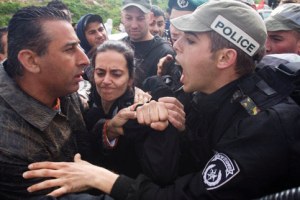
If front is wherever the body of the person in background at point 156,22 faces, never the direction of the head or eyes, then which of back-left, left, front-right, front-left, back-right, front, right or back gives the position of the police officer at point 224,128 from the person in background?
front-left

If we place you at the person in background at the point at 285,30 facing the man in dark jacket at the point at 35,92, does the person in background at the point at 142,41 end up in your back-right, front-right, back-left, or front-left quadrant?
front-right

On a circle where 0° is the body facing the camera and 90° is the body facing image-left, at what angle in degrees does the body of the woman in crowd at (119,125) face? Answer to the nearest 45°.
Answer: approximately 0°

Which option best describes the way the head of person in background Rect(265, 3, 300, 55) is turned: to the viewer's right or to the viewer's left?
to the viewer's left

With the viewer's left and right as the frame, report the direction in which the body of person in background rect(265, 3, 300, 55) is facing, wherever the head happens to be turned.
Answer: facing the viewer and to the left of the viewer

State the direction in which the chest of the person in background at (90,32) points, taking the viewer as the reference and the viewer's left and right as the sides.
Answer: facing the viewer and to the right of the viewer

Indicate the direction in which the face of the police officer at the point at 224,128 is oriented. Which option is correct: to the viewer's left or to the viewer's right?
to the viewer's left

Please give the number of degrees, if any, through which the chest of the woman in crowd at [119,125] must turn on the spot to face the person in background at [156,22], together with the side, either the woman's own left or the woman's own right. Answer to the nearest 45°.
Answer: approximately 180°

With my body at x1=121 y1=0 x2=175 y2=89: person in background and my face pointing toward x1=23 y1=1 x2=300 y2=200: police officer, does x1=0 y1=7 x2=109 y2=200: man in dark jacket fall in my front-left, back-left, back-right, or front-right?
front-right

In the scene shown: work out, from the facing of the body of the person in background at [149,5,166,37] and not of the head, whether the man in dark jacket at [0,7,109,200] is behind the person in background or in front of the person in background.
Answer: in front

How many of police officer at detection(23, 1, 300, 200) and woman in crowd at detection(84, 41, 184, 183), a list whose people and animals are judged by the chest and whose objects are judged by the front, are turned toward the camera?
1

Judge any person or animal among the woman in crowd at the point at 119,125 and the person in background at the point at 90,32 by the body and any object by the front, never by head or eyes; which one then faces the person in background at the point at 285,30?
the person in background at the point at 90,32

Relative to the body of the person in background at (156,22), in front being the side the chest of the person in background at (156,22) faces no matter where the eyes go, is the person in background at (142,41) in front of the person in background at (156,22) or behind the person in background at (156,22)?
in front
